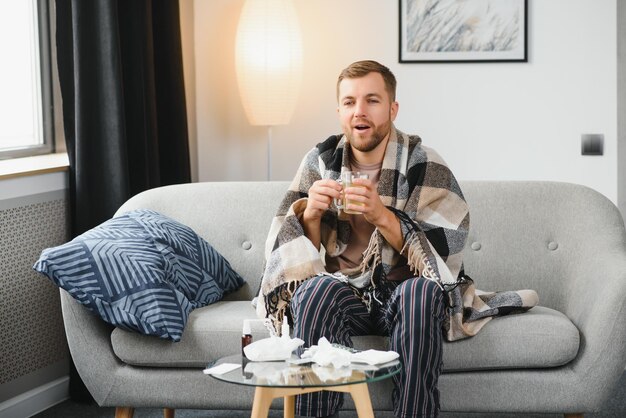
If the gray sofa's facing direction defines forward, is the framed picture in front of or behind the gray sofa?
behind

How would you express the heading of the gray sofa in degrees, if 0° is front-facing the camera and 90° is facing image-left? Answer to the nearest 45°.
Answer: approximately 0°

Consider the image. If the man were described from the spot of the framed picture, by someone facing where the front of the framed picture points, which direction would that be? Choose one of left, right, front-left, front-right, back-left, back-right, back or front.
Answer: front

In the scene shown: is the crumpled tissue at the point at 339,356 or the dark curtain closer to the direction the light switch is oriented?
the crumpled tissue

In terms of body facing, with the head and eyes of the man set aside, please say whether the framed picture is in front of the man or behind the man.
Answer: behind

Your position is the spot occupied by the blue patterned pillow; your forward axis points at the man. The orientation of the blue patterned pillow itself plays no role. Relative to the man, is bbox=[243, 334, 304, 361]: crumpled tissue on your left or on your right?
right

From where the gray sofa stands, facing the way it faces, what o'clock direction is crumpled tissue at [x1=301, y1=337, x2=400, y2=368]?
The crumpled tissue is roughly at 1 o'clock from the gray sofa.

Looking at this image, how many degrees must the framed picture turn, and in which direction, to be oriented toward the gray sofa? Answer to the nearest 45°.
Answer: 0° — it already faces it

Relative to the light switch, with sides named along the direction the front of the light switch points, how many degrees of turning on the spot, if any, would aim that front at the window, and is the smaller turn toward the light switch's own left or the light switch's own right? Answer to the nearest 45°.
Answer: approximately 45° to the light switch's own right

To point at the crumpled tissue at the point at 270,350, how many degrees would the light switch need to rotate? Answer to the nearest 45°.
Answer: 0° — it already faces it

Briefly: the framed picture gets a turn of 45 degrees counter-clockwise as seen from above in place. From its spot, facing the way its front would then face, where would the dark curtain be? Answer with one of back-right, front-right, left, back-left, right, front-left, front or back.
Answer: right

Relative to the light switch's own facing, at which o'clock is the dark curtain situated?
The dark curtain is roughly at 2 o'clock from the light switch.

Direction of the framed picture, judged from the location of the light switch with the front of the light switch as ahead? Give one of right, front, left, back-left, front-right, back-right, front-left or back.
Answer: right

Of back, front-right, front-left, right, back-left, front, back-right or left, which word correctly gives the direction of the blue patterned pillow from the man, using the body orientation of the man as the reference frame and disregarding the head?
right

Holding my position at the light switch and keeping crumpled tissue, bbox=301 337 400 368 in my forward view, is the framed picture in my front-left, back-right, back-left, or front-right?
front-right

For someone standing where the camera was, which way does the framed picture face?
facing the viewer

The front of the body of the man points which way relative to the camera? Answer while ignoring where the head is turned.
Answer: toward the camera
